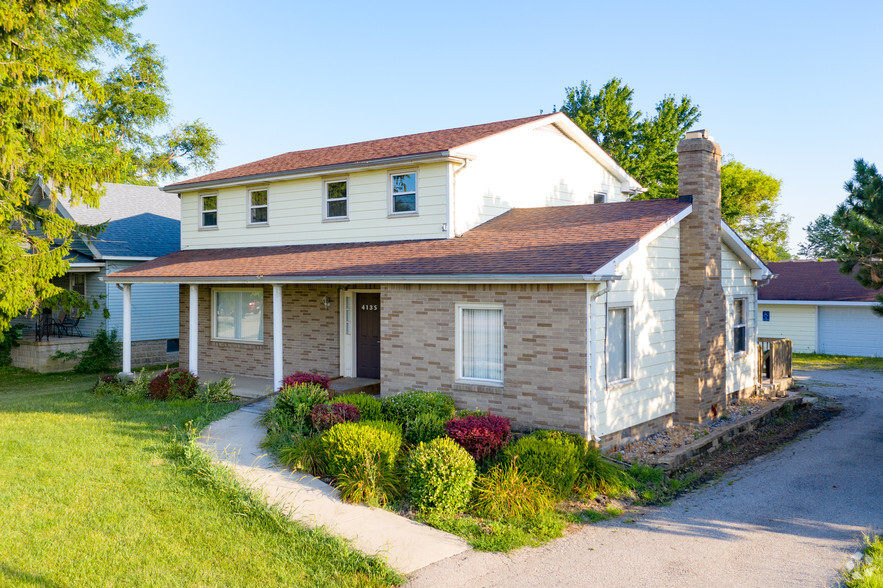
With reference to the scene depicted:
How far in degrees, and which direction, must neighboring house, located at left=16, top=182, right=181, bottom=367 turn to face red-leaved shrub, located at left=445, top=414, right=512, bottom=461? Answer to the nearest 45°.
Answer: approximately 45° to its left

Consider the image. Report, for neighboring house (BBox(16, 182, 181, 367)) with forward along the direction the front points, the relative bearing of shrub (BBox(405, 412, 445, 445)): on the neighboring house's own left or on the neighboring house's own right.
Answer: on the neighboring house's own left

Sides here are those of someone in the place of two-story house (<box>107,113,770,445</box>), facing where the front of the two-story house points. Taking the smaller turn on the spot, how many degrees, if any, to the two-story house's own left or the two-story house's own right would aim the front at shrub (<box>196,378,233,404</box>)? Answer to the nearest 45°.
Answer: approximately 45° to the two-story house's own right

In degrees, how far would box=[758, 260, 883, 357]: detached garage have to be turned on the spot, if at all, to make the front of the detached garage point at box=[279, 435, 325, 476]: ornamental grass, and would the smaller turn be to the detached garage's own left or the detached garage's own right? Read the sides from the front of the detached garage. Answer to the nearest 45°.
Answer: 0° — it already faces it
